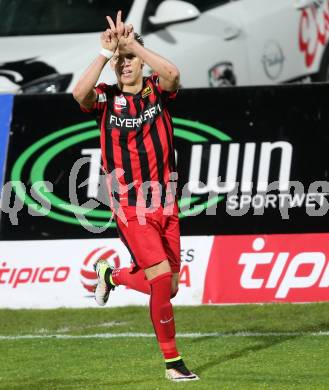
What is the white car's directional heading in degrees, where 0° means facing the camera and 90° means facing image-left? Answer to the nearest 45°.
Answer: approximately 45°

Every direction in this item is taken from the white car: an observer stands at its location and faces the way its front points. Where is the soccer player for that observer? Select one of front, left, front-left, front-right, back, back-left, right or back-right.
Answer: front-left
